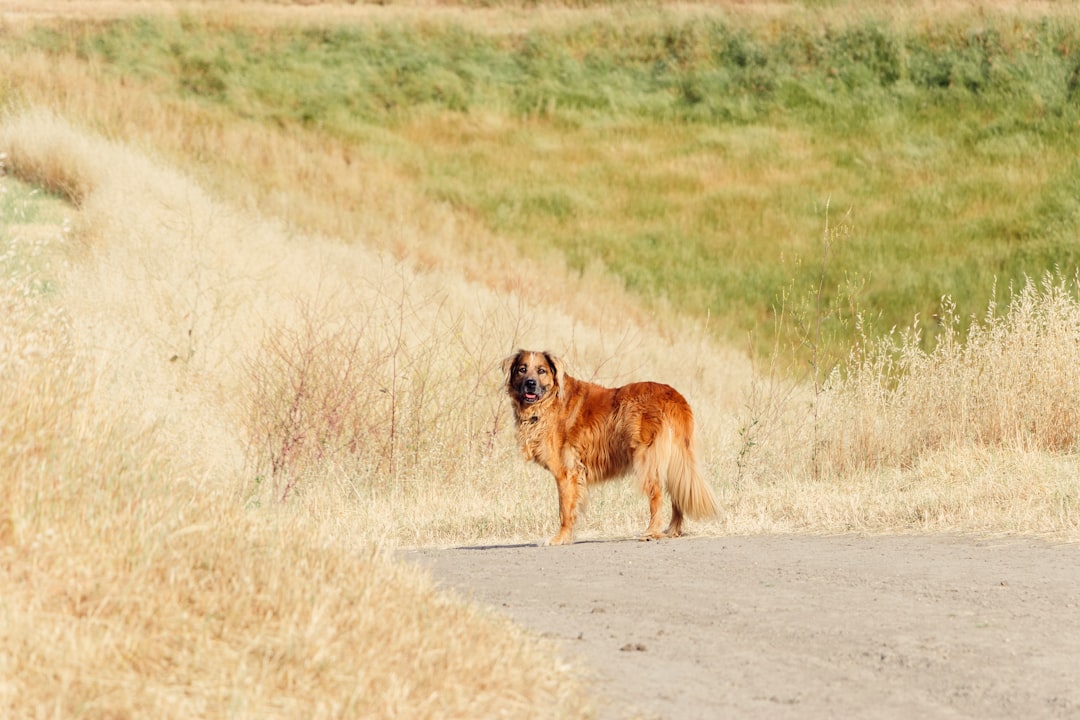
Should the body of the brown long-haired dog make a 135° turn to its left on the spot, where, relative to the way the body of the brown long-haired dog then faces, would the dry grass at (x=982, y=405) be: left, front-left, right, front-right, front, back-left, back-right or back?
left

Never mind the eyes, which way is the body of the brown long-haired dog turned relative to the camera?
to the viewer's left

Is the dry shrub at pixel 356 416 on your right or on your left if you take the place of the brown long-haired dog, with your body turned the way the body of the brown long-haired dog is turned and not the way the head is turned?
on your right
